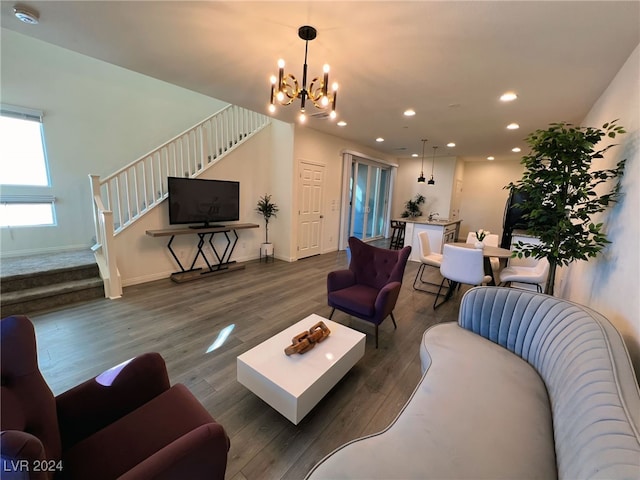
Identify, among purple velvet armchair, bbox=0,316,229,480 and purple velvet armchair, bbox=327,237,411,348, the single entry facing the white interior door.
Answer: purple velvet armchair, bbox=0,316,229,480

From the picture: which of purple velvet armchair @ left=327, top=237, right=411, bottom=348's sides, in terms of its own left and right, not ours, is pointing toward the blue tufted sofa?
left

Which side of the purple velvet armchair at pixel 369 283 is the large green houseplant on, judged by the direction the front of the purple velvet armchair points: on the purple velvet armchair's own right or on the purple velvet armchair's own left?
on the purple velvet armchair's own left

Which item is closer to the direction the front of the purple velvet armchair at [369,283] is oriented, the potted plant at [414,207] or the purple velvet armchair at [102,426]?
the purple velvet armchair

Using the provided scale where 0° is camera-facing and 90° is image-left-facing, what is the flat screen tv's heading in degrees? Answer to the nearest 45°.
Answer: approximately 315°

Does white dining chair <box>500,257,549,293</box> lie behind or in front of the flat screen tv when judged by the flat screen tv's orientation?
in front

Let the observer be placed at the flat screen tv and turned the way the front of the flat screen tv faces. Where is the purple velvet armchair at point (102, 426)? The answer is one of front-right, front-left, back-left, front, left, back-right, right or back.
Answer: front-right

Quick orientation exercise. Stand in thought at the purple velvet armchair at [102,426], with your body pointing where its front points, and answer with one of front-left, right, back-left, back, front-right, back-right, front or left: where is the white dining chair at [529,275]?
front-right

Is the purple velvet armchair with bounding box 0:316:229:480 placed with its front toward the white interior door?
yes

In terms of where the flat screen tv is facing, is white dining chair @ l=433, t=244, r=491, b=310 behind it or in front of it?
in front
